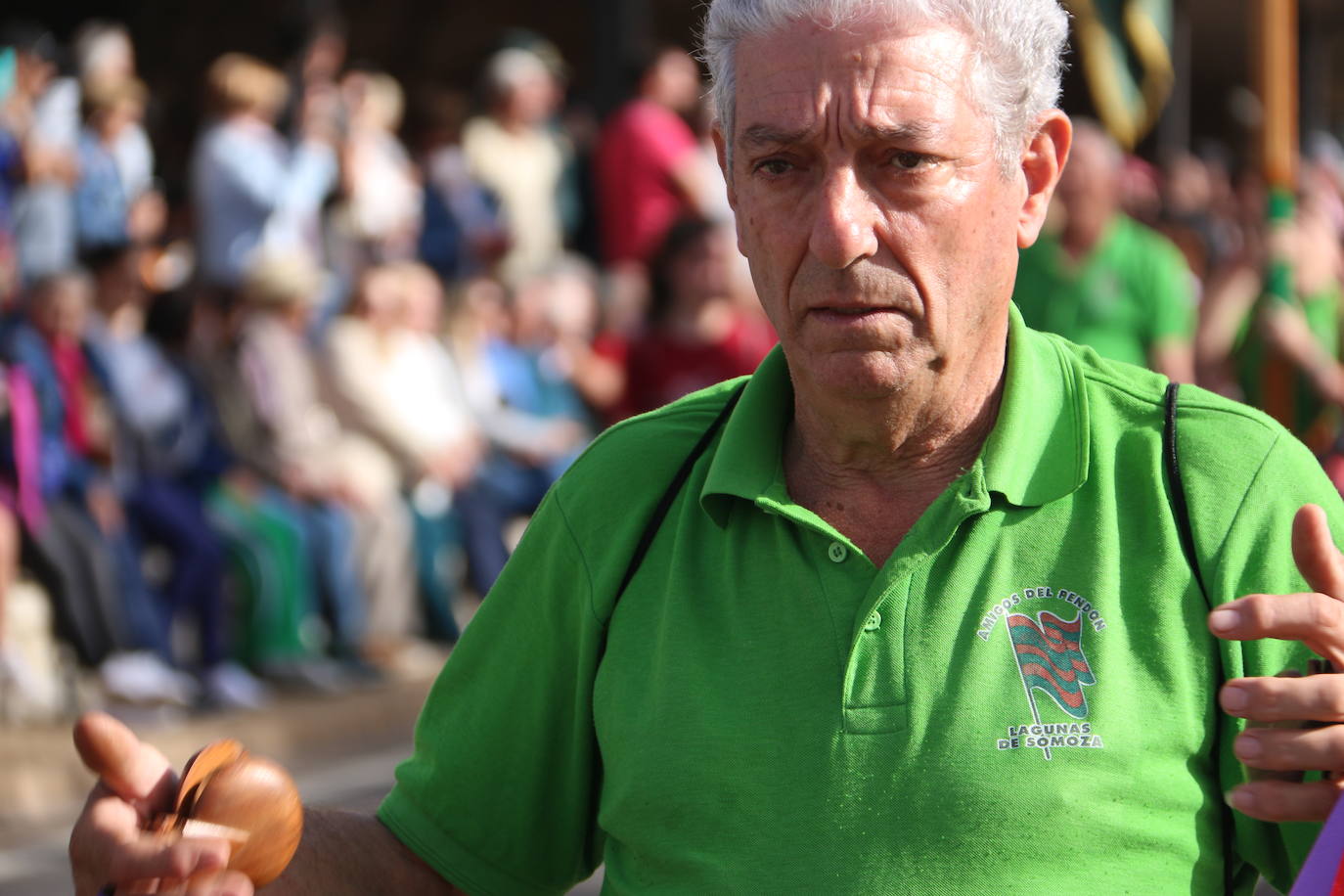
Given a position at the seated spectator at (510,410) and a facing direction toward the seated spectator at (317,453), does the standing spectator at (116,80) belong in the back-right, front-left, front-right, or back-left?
front-right

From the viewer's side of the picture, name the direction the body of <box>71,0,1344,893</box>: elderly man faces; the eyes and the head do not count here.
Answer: toward the camera

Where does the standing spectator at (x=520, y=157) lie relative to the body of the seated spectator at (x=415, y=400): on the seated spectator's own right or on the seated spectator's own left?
on the seated spectator's own left

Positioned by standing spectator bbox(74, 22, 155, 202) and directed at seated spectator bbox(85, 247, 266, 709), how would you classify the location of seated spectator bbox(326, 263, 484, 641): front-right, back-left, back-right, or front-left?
front-left

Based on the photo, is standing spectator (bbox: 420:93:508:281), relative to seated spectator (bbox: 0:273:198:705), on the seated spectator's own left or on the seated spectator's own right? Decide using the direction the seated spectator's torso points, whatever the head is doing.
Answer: on the seated spectator's own left

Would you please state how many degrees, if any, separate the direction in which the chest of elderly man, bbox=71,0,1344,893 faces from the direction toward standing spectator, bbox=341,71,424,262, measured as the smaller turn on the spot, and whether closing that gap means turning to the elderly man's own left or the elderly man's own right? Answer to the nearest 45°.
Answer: approximately 180°

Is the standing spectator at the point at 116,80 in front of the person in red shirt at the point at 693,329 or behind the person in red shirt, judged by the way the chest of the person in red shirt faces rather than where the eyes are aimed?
behind

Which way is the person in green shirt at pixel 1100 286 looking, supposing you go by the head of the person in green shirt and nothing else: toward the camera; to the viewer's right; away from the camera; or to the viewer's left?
toward the camera

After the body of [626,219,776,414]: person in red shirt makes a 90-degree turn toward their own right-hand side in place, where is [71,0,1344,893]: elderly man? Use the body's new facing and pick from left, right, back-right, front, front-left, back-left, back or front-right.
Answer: front-left

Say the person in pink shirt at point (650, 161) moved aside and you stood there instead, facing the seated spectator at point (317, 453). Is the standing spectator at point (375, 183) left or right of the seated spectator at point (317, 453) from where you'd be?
right

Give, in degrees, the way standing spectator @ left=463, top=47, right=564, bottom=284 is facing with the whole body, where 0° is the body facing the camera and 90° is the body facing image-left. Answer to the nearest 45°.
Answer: approximately 315°

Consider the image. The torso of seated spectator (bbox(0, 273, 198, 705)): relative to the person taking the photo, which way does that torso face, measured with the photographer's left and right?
facing the viewer and to the right of the viewer
